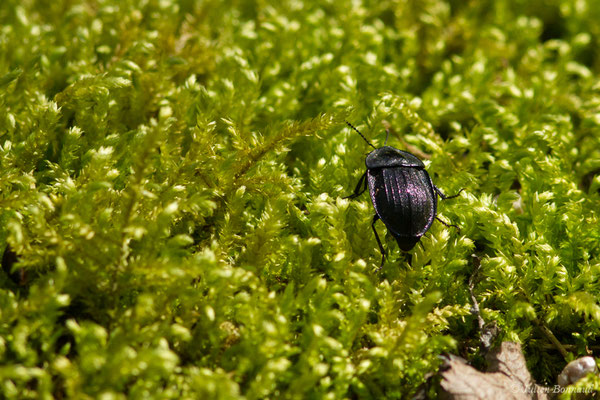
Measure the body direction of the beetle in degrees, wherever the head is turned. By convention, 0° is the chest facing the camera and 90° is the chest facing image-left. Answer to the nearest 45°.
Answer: approximately 180°
